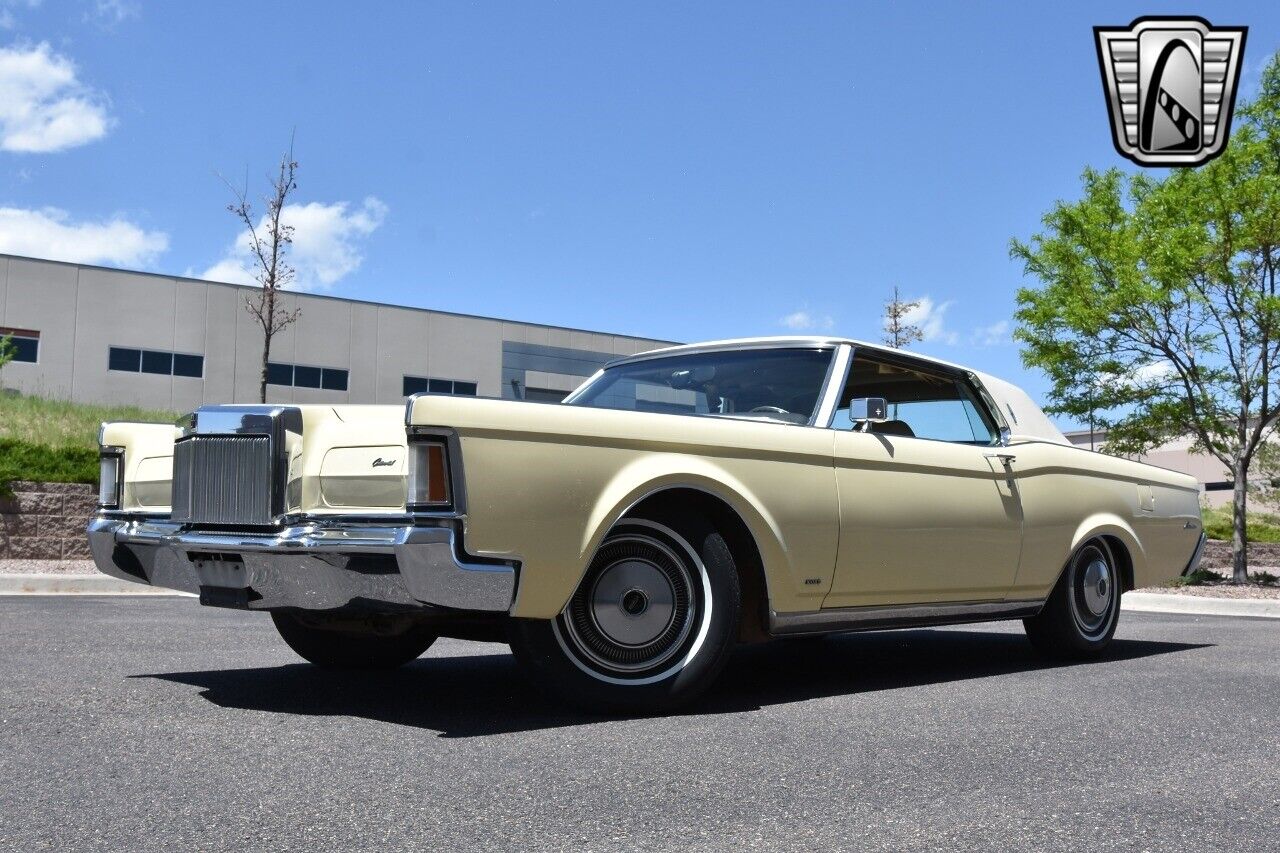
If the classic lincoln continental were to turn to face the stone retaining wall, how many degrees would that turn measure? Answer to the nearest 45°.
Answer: approximately 90° to its right

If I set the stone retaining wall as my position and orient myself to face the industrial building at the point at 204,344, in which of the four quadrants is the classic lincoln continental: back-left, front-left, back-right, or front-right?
back-right

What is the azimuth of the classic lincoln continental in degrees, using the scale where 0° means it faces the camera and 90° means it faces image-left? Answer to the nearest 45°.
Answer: approximately 45°

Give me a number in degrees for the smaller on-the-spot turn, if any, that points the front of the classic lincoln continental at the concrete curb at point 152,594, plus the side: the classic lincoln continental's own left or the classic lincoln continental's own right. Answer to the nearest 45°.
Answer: approximately 90° to the classic lincoln continental's own right

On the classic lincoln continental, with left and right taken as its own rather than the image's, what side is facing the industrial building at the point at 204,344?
right

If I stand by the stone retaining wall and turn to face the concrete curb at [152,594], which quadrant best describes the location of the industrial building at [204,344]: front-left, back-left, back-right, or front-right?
back-left
